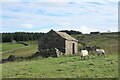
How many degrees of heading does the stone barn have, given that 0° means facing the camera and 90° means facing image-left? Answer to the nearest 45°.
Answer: approximately 315°
